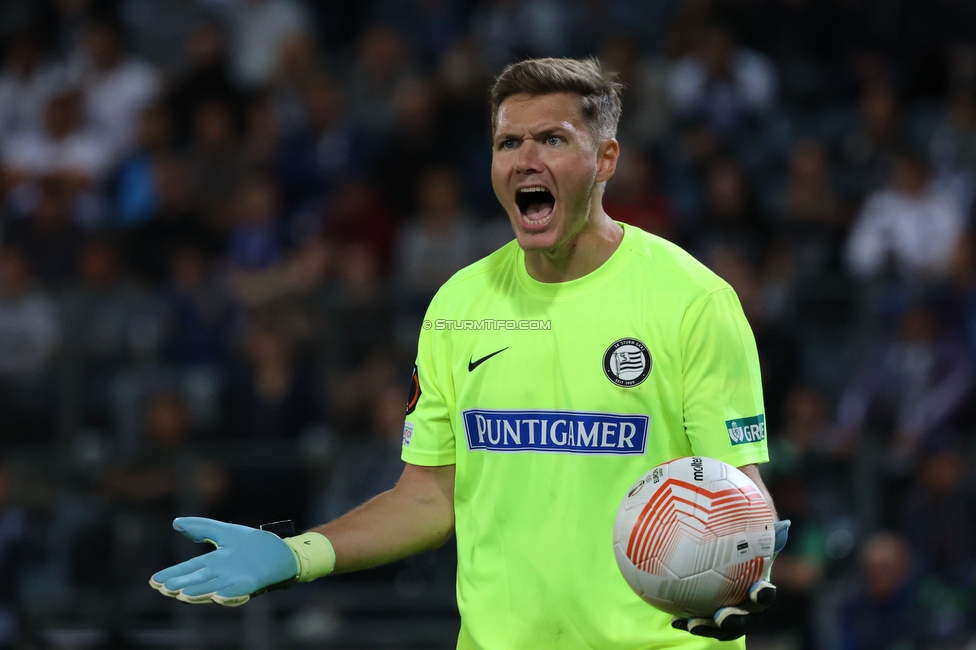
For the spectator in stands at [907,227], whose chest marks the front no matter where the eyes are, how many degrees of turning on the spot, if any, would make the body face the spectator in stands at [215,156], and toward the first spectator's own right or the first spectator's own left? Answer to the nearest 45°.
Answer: approximately 90° to the first spectator's own right

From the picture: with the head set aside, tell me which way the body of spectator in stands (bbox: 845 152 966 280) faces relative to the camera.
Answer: toward the camera

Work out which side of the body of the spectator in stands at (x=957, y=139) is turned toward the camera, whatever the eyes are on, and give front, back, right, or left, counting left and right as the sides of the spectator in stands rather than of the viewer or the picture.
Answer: front

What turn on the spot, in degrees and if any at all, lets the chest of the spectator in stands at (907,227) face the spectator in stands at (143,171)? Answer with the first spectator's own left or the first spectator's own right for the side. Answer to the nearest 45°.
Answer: approximately 90° to the first spectator's own right

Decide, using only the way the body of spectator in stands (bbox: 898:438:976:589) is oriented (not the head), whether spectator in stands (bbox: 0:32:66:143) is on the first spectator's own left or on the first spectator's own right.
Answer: on the first spectator's own right

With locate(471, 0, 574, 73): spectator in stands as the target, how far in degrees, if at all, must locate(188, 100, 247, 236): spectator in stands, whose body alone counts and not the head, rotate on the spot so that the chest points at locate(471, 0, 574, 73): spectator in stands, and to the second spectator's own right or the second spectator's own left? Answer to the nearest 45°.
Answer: approximately 90° to the second spectator's own left

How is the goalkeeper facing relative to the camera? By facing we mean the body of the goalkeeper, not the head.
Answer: toward the camera

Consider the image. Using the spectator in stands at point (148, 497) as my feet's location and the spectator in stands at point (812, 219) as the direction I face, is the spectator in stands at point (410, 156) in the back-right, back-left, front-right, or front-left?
front-left

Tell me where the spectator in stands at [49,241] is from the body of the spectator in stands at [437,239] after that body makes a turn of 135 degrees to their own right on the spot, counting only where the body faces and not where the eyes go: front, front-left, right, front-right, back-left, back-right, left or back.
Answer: front-left

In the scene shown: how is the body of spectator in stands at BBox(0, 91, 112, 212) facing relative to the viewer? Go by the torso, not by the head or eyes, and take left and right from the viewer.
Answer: facing the viewer

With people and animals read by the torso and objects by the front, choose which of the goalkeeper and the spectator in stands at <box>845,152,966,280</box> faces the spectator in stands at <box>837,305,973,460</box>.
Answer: the spectator in stands at <box>845,152,966,280</box>

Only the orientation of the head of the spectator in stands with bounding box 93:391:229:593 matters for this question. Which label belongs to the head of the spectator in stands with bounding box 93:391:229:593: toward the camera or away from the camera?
toward the camera

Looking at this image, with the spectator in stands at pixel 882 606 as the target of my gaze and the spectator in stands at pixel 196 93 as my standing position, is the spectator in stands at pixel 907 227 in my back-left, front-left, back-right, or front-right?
front-left

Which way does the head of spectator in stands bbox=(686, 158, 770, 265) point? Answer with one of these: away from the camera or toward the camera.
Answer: toward the camera
